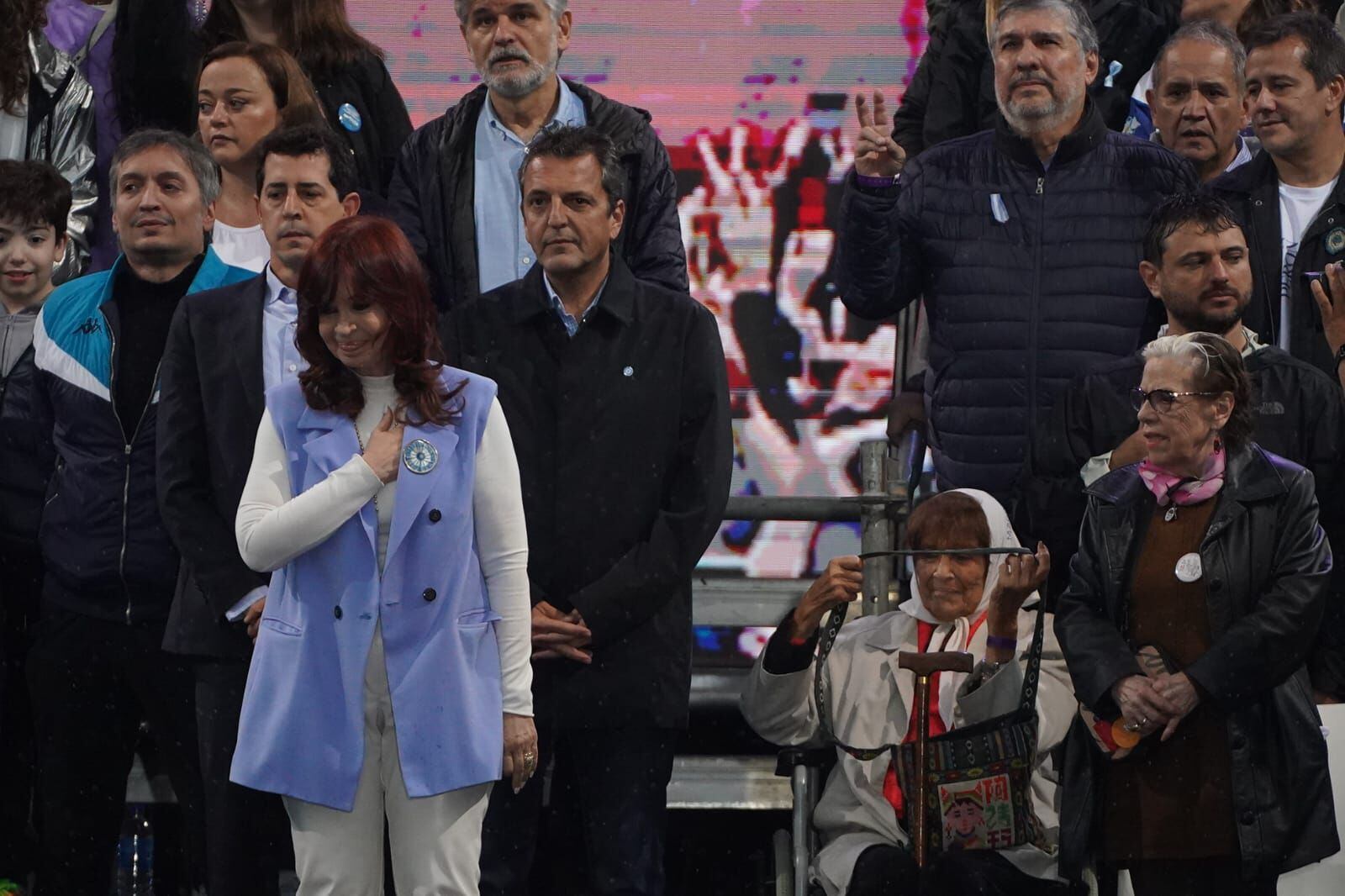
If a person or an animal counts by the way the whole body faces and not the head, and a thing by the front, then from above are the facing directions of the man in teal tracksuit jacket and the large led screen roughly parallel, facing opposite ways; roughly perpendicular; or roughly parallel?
roughly parallel

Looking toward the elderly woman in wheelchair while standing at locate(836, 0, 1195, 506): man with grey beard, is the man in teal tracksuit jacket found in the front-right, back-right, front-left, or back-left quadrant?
front-right

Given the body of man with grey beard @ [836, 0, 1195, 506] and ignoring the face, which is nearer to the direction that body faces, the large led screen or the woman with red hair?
the woman with red hair

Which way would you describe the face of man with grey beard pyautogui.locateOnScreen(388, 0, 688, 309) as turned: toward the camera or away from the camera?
toward the camera

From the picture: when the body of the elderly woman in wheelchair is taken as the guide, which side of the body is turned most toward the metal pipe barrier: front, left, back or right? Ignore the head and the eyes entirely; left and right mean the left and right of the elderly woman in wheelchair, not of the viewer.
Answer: back

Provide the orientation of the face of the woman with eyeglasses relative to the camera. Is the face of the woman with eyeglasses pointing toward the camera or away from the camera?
toward the camera

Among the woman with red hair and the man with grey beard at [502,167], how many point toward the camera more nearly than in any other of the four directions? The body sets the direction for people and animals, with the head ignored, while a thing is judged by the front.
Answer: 2

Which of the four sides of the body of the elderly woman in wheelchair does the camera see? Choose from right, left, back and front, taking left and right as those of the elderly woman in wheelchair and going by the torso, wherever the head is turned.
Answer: front

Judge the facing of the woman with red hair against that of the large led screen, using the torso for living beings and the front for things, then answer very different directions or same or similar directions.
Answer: same or similar directions

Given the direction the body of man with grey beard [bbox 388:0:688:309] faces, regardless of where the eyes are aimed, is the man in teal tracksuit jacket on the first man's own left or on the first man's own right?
on the first man's own right

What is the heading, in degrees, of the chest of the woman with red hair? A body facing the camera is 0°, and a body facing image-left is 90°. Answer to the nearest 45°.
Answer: approximately 0°

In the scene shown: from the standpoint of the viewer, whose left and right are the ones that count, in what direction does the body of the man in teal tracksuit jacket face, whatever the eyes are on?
facing the viewer

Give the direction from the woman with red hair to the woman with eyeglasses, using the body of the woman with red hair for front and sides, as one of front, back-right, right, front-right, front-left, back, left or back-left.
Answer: left
